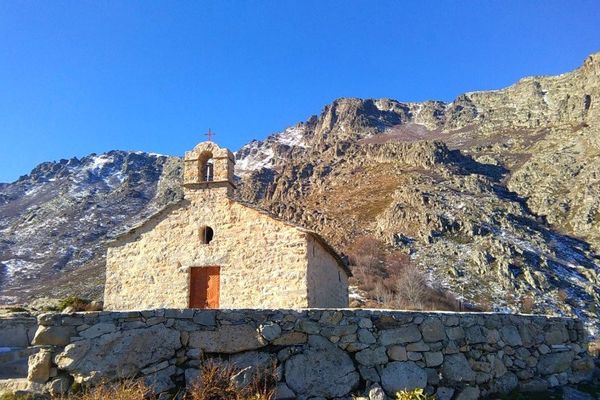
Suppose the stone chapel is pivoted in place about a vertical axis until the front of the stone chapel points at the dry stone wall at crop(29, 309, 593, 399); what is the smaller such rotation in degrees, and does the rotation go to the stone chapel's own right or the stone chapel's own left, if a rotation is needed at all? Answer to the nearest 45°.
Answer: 0° — it already faces it

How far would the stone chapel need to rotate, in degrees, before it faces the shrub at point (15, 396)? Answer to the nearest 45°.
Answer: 0° — it already faces it

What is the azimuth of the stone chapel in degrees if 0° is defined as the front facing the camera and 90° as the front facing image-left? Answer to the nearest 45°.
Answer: approximately 0°

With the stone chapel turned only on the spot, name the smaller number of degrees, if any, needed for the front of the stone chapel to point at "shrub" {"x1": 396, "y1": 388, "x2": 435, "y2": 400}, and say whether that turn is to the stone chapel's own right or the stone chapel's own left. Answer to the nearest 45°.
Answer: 0° — it already faces it
